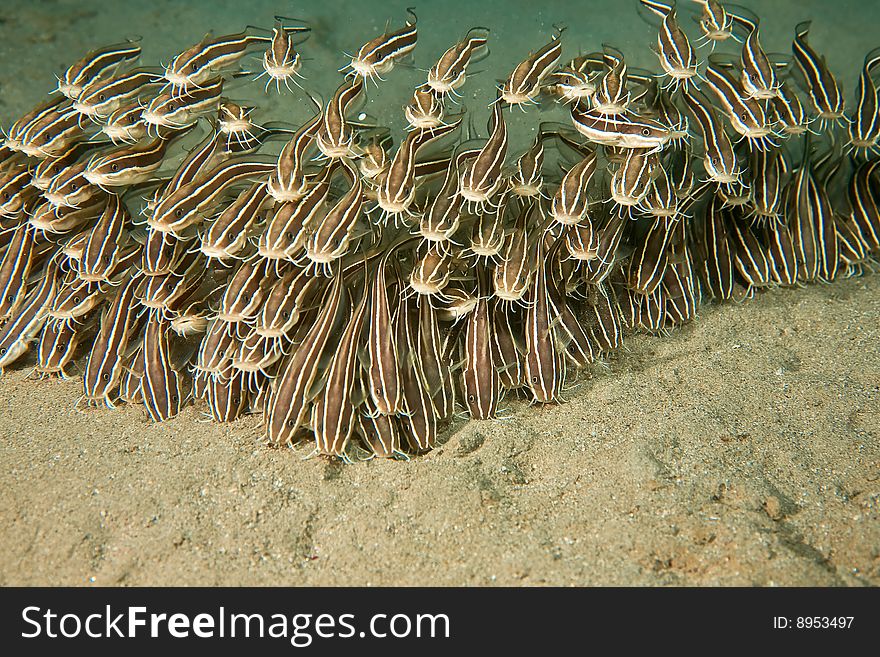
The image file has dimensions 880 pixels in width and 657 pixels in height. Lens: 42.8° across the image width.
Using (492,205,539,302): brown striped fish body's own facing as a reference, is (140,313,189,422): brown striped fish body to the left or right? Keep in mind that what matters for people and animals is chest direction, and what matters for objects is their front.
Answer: on its right

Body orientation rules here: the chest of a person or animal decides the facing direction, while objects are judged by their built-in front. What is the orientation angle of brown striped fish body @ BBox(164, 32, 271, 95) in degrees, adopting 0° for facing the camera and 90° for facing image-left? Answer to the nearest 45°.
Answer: approximately 45°

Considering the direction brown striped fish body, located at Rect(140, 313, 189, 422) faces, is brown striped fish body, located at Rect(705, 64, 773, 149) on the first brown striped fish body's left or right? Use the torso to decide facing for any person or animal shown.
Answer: on its left

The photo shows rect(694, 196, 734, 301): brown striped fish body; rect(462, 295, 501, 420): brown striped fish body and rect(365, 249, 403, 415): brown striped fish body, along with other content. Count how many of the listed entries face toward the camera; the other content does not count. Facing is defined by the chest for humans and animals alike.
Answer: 3

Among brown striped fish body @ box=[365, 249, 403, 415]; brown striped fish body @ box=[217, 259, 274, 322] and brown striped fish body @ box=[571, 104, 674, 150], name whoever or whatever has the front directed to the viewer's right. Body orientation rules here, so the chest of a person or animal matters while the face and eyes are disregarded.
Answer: brown striped fish body @ box=[571, 104, 674, 150]

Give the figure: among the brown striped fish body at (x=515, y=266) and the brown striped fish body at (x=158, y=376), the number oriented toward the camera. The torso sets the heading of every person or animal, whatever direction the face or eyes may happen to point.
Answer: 2

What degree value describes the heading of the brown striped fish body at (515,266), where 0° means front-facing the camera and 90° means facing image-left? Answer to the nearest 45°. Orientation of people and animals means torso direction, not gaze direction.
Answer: approximately 0°

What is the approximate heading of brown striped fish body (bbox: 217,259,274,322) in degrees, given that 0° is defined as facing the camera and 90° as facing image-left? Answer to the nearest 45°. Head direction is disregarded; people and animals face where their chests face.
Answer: approximately 45°

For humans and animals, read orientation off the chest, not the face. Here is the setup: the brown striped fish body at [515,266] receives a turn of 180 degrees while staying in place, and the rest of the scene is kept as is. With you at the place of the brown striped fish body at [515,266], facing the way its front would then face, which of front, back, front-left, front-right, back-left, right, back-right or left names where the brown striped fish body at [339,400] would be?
left

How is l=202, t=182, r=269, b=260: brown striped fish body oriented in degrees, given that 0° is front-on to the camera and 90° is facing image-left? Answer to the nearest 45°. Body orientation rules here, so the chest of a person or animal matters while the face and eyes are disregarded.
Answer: approximately 45°
